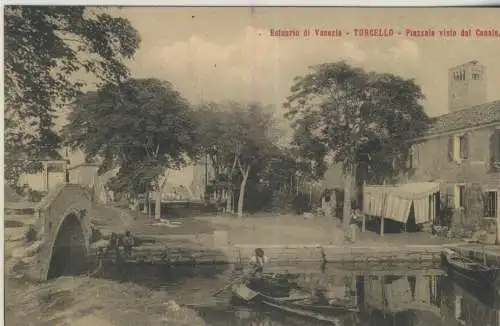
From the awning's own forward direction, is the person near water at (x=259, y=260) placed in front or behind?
in front

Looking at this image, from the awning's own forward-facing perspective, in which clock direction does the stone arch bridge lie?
The stone arch bridge is roughly at 1 o'clock from the awning.

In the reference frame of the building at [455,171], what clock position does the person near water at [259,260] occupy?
The person near water is roughly at 11 o'clock from the building.

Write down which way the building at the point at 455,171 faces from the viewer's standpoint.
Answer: facing the viewer and to the left of the viewer

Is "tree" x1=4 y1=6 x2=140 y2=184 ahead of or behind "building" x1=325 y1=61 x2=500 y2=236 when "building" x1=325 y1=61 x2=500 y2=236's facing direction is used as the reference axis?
ahead
